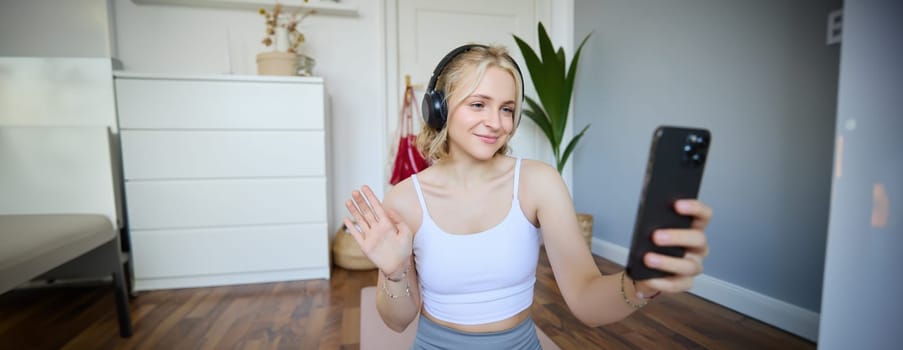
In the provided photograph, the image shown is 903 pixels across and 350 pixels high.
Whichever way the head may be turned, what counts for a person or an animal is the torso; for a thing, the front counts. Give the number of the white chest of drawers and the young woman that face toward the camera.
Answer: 2

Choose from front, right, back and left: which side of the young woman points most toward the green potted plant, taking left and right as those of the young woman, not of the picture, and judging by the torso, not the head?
back

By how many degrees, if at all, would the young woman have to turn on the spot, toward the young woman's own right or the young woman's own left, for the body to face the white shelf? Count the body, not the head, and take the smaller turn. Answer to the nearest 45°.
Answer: approximately 135° to the young woman's own right

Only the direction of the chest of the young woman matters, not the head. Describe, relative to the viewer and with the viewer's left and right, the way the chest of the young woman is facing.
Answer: facing the viewer

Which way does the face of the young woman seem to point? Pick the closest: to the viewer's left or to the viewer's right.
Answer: to the viewer's right

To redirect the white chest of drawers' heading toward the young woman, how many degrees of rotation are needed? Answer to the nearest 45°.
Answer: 0° — it already faces them

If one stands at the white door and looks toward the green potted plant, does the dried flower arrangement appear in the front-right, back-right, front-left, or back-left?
back-right

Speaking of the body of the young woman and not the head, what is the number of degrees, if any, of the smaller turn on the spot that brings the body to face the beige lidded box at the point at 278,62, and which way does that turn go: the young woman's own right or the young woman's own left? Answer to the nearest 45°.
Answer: approximately 135° to the young woman's own right

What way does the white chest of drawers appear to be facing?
toward the camera

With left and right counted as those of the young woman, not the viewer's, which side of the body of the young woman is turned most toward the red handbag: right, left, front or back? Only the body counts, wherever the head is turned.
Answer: back

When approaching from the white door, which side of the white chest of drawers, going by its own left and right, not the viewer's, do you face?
left

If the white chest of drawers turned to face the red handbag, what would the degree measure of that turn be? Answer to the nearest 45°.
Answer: approximately 90° to its left
